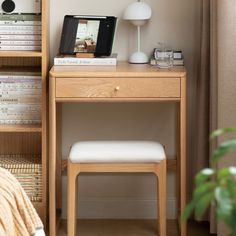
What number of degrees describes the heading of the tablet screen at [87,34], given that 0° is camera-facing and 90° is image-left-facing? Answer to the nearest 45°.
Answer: approximately 0°

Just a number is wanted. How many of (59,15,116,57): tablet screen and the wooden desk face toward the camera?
2

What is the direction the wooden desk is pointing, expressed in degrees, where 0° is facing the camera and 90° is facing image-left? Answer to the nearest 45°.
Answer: approximately 0°
